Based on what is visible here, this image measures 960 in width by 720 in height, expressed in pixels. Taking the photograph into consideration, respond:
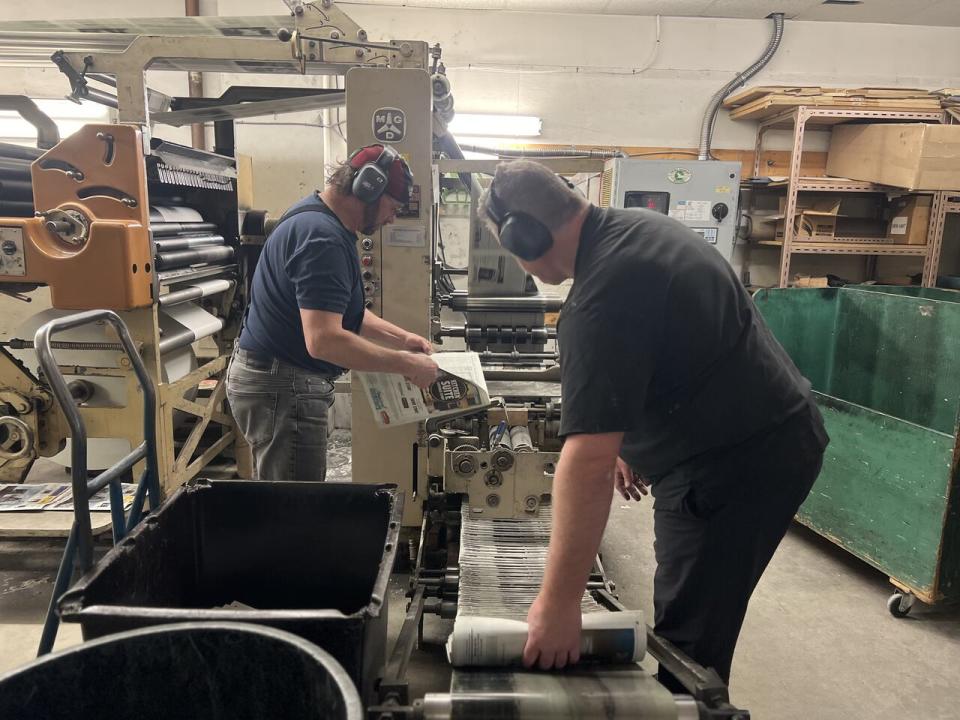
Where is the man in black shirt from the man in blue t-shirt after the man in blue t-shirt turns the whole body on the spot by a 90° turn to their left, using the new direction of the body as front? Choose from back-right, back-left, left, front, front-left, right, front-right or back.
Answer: back-right

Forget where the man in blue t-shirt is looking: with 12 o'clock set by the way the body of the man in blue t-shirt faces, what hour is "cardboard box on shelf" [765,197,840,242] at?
The cardboard box on shelf is roughly at 11 o'clock from the man in blue t-shirt.

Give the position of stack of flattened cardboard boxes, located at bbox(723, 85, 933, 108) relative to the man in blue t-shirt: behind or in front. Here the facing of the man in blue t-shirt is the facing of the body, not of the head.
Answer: in front

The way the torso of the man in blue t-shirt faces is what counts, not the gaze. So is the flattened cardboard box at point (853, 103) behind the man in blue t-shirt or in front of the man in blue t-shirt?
in front

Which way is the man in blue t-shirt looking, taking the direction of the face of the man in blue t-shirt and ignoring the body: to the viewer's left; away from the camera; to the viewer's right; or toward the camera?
to the viewer's right

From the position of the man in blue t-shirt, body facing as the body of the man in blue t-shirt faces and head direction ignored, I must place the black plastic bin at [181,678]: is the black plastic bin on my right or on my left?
on my right

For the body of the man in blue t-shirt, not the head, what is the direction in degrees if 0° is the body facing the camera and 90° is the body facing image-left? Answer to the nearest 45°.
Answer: approximately 270°

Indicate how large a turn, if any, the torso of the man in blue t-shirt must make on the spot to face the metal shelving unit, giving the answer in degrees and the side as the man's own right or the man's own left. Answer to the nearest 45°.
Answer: approximately 45° to the man's own left

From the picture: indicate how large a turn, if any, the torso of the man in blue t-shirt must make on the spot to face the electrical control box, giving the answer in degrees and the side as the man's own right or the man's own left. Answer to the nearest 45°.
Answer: approximately 45° to the man's own left

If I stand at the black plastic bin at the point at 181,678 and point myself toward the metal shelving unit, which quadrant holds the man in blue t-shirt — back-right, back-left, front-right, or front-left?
front-left

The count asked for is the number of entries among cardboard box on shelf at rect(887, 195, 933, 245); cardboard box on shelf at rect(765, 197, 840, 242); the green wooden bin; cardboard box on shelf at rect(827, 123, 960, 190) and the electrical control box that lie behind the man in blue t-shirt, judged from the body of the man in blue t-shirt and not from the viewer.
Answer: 0

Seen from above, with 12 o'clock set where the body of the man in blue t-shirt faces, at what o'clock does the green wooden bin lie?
The green wooden bin is roughly at 12 o'clock from the man in blue t-shirt.

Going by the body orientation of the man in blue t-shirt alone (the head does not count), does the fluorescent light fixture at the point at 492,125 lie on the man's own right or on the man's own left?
on the man's own left

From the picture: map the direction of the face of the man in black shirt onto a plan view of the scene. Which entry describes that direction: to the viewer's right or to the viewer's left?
to the viewer's left
